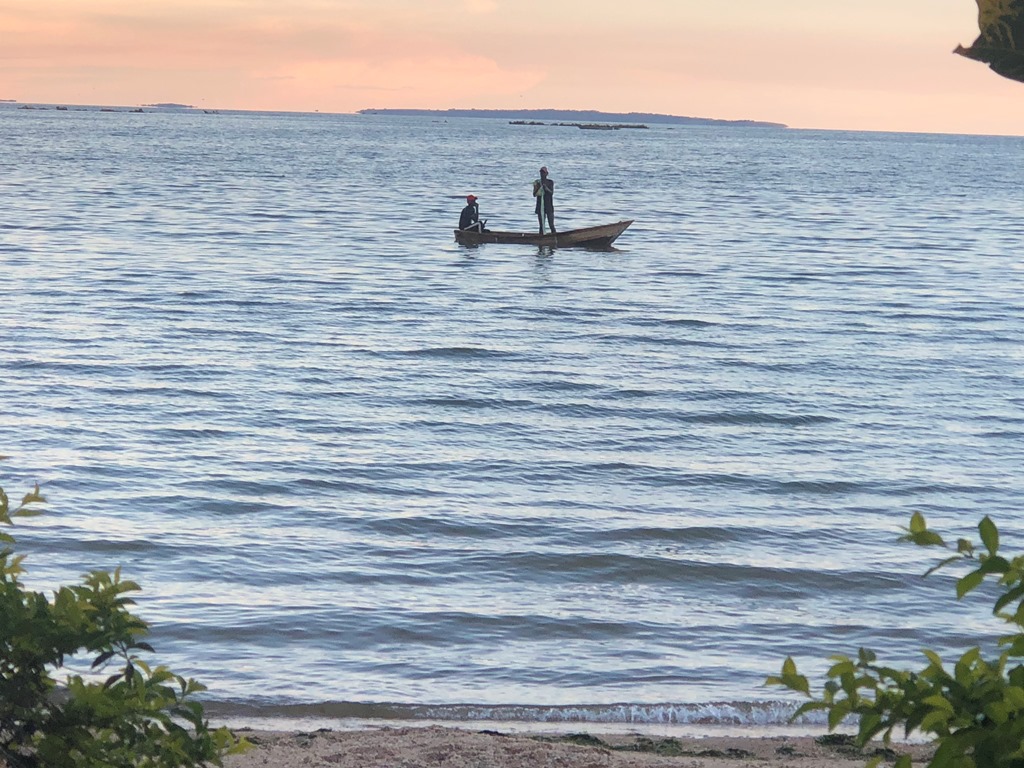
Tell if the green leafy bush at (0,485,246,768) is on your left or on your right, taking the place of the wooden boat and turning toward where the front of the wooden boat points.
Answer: on your right

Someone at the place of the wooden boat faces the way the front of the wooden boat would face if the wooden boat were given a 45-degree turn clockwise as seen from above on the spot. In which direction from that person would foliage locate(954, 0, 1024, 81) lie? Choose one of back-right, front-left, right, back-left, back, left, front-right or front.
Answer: front-right

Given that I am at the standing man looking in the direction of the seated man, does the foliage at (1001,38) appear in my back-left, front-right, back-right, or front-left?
back-left

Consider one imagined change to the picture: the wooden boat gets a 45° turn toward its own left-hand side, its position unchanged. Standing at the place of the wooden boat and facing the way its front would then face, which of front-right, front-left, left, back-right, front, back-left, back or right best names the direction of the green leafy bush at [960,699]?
back-right

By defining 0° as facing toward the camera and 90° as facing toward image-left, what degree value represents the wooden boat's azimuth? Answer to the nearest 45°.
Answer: approximately 270°
